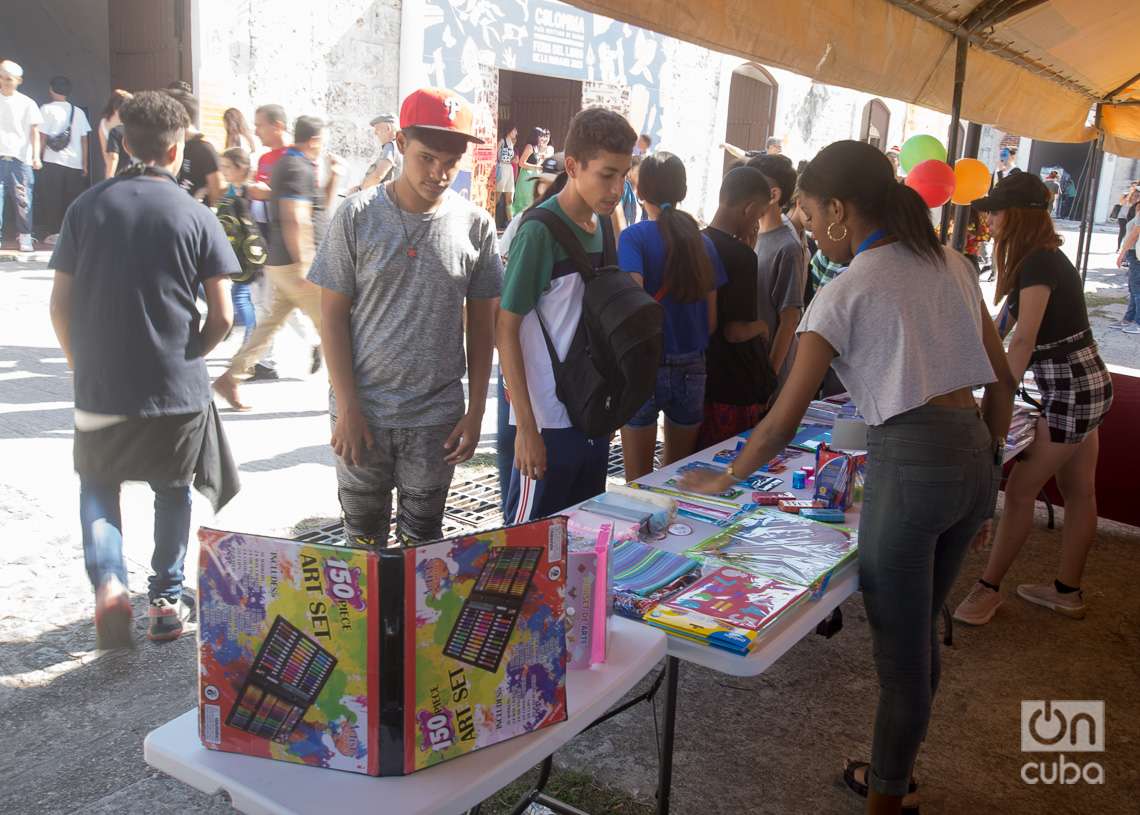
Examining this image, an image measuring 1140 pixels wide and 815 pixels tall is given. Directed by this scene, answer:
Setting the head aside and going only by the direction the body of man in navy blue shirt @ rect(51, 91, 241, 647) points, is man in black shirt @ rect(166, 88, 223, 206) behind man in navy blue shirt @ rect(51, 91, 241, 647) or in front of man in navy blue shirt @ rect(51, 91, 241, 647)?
in front

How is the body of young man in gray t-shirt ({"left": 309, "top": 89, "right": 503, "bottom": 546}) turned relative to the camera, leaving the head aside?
toward the camera

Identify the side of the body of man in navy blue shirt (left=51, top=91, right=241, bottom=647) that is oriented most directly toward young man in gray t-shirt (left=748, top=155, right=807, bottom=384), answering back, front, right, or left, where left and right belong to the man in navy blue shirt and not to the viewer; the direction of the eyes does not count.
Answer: right

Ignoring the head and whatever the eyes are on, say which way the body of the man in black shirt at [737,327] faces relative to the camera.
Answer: to the viewer's right

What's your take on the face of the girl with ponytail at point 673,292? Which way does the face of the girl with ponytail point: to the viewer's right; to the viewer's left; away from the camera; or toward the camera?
away from the camera

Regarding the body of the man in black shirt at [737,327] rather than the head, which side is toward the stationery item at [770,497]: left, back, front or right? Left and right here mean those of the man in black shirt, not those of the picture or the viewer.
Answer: right

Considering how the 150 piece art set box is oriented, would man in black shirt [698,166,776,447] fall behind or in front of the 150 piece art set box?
behind

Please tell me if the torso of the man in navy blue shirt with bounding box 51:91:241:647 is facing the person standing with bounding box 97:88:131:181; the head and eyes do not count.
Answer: yes

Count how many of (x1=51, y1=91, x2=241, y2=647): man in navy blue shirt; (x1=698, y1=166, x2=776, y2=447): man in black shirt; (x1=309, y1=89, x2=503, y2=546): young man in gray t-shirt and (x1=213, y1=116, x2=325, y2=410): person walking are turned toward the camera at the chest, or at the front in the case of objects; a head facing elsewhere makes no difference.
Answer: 1

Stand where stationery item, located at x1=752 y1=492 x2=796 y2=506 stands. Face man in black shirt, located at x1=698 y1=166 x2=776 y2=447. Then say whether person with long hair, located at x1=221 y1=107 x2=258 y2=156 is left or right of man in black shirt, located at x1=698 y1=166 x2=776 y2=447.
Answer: left

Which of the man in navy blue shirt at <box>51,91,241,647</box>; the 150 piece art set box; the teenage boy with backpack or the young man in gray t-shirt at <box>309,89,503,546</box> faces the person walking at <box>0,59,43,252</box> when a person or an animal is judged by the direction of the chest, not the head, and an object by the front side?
the man in navy blue shirt

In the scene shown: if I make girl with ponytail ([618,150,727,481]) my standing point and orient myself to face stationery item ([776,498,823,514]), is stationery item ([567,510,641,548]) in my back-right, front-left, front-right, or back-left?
front-right

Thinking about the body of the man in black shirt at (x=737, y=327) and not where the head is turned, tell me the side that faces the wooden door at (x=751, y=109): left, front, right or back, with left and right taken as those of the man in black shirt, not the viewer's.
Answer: left

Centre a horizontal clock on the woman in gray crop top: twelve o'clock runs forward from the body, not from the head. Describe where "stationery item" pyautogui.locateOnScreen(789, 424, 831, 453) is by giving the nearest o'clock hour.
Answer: The stationery item is roughly at 1 o'clock from the woman in gray crop top.

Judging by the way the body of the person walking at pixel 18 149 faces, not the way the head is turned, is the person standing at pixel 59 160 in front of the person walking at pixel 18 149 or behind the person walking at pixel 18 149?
behind

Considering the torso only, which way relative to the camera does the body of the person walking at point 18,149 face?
toward the camera

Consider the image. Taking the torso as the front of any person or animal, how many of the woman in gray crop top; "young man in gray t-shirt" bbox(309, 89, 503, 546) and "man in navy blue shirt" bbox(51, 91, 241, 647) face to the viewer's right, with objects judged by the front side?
0
